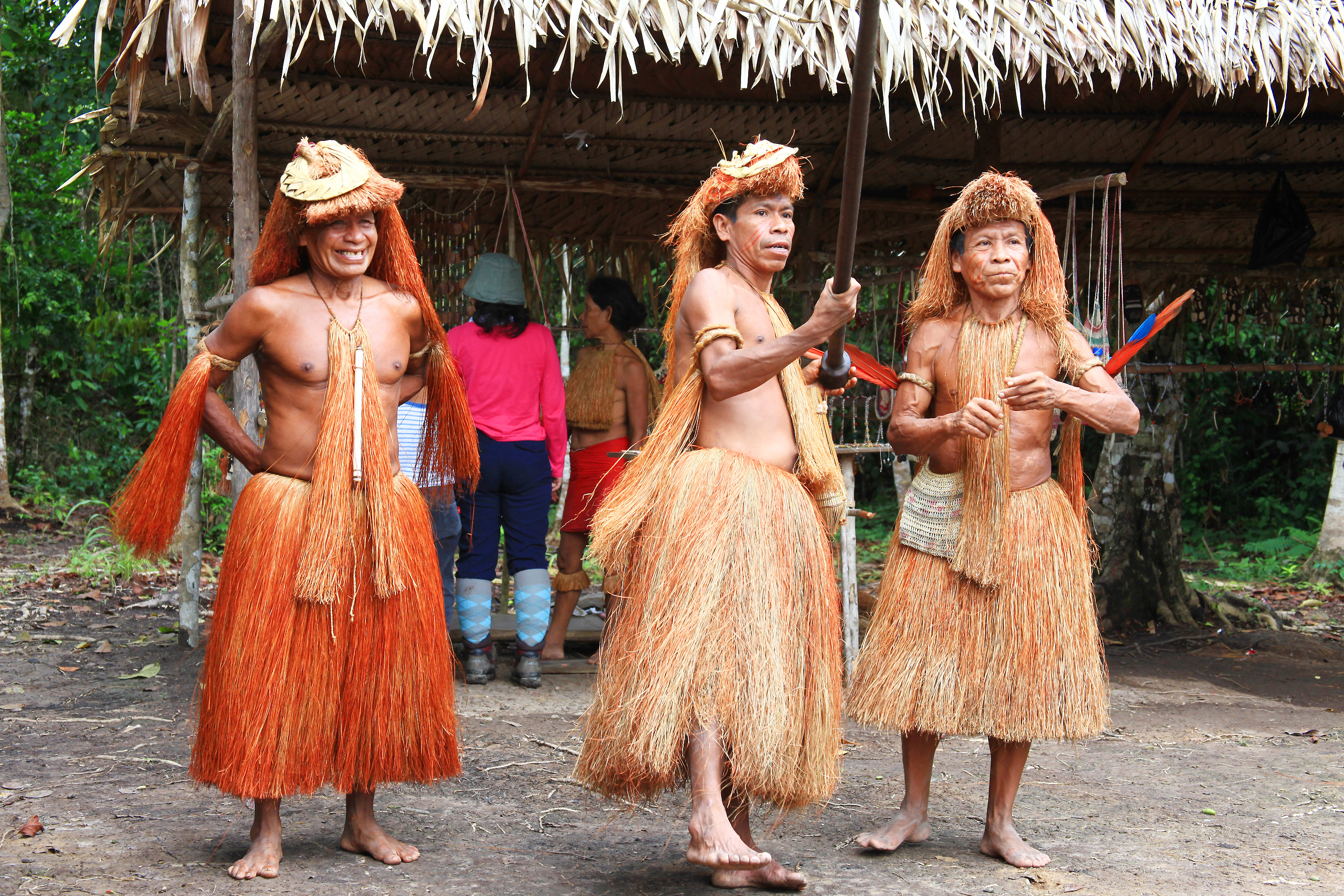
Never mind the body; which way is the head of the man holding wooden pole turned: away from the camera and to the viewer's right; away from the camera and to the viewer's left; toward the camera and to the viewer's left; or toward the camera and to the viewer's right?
toward the camera and to the viewer's right

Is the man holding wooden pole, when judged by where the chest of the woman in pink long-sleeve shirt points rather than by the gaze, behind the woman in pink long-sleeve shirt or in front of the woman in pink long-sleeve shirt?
behind

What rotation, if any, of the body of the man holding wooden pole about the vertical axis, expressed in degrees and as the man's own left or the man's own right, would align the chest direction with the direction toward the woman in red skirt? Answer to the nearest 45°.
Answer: approximately 135° to the man's own left

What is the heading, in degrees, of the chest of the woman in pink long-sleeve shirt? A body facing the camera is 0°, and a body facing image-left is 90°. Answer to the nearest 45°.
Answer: approximately 180°

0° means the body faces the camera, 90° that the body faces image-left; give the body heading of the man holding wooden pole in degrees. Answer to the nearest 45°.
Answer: approximately 315°

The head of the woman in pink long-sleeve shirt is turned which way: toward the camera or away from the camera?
away from the camera

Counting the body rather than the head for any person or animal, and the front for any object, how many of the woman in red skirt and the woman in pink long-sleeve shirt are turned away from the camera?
1

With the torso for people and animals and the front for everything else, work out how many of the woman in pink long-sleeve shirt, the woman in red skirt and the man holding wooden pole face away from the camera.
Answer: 1

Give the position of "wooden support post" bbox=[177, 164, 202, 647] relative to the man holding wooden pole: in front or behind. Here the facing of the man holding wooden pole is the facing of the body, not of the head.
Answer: behind

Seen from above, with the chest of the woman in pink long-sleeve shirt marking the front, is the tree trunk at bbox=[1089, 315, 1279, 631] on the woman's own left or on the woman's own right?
on the woman's own right

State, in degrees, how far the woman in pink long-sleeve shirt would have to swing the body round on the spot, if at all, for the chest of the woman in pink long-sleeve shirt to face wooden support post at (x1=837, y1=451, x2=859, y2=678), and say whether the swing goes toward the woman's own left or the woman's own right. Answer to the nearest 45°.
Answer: approximately 90° to the woman's own right
